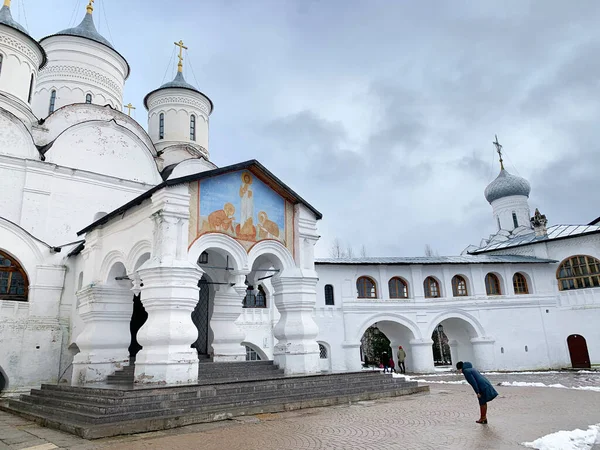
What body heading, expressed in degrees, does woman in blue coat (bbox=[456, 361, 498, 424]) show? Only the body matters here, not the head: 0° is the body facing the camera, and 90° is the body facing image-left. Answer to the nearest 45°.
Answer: approximately 90°

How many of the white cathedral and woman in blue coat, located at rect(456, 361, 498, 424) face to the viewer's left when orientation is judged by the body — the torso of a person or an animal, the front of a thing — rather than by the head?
1

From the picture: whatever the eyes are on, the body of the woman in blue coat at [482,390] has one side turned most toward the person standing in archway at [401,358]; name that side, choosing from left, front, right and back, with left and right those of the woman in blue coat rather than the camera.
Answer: right

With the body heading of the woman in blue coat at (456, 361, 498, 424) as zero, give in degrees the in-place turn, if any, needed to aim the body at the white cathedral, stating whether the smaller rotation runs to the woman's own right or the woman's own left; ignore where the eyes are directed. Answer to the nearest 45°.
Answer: approximately 45° to the woman's own right

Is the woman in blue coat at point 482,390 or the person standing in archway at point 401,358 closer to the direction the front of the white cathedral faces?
the woman in blue coat

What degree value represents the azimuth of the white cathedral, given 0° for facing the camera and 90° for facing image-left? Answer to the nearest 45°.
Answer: approximately 315°

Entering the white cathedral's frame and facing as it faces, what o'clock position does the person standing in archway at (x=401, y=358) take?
The person standing in archway is roughly at 9 o'clock from the white cathedral.

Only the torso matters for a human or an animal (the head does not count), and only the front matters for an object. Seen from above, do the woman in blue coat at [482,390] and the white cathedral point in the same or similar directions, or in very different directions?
very different directions

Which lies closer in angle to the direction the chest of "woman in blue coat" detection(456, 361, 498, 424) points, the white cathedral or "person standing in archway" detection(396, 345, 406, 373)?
the white cathedral
